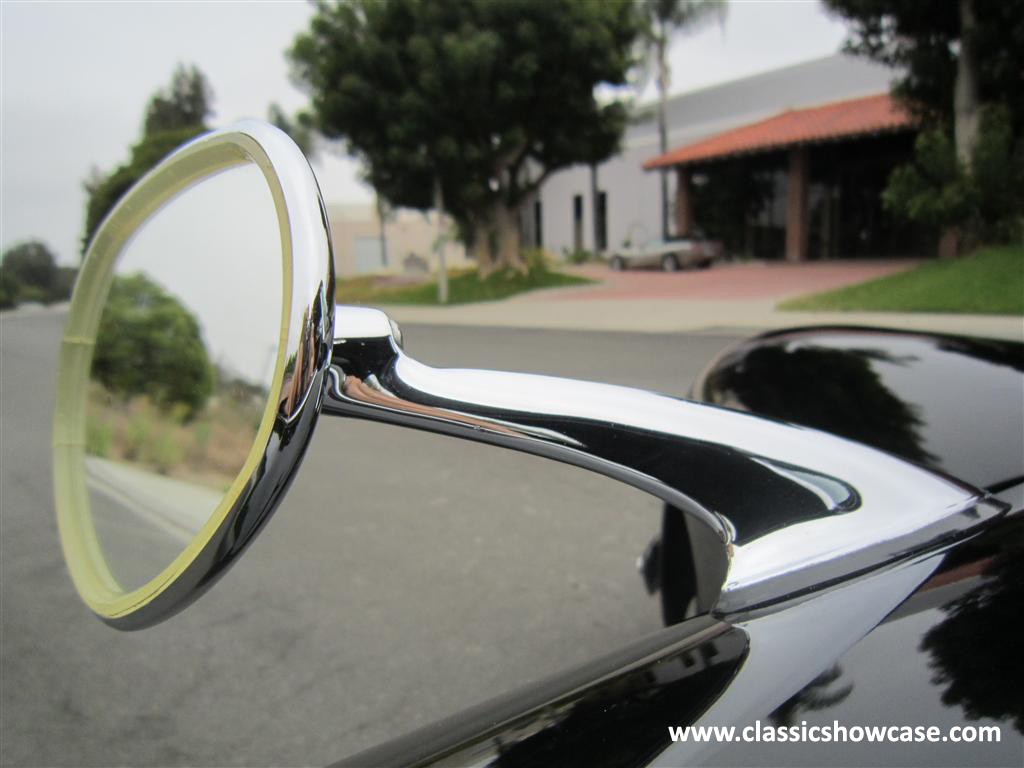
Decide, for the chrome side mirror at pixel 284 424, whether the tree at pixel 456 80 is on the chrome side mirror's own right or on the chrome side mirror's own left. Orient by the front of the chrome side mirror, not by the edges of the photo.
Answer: on the chrome side mirror's own right

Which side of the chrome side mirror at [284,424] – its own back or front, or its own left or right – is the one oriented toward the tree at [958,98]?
back

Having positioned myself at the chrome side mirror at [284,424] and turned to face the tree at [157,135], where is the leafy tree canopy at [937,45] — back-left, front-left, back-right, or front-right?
front-right

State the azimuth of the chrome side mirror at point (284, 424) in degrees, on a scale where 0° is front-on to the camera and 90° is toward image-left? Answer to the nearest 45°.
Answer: approximately 45°

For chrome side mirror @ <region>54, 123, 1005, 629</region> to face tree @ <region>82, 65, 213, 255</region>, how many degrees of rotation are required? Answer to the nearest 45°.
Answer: approximately 90° to its right

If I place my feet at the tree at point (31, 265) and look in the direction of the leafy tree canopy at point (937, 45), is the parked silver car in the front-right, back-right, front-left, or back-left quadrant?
front-left
